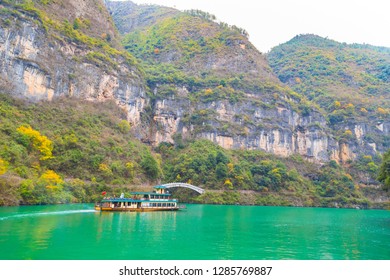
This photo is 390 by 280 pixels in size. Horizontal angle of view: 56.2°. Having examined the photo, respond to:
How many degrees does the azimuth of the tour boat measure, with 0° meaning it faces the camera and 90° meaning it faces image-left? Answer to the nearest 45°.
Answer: approximately 270°
